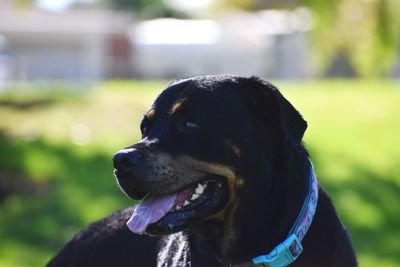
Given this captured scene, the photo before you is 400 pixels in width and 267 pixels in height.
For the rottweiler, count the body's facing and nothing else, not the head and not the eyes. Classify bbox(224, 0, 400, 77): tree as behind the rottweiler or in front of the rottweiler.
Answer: behind
